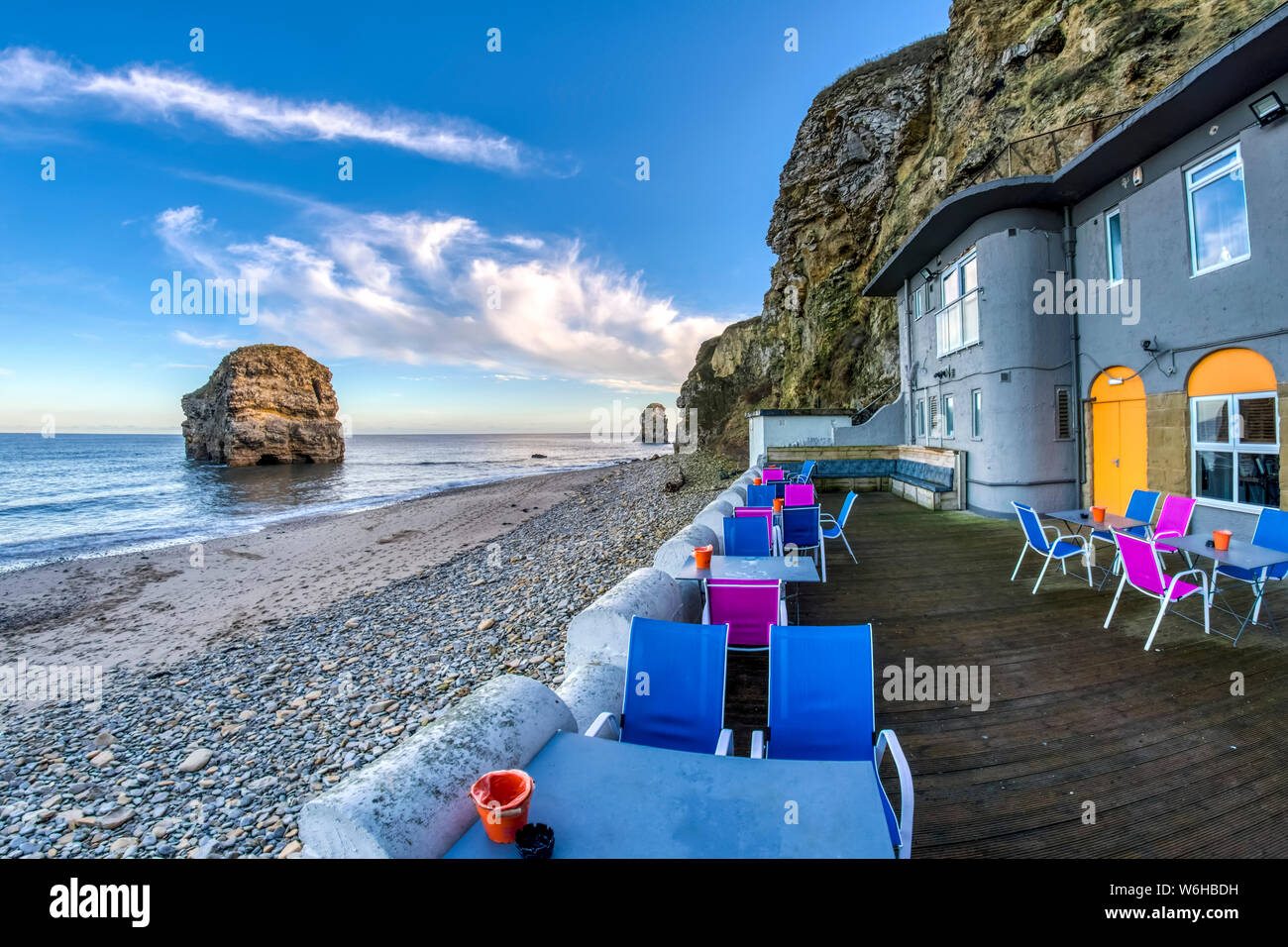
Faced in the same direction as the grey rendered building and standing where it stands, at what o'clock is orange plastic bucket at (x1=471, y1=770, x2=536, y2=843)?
The orange plastic bucket is roughly at 11 o'clock from the grey rendered building.

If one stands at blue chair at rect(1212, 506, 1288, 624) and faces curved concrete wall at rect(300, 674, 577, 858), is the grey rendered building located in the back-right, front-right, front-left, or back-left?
back-right

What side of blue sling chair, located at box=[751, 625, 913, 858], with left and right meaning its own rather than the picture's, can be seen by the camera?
front

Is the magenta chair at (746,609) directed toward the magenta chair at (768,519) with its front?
yes

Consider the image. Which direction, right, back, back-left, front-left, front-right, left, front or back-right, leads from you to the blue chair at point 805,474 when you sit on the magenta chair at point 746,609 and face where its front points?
front

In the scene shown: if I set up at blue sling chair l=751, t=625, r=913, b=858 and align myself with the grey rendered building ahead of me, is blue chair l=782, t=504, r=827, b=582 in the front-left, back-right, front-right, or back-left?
front-left

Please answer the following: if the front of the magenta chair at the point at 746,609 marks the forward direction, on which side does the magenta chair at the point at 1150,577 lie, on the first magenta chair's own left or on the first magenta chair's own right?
on the first magenta chair's own right

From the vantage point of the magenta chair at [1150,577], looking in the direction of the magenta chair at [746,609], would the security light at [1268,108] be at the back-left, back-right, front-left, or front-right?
back-right

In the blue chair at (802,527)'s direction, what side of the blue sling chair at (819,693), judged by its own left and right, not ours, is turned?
back

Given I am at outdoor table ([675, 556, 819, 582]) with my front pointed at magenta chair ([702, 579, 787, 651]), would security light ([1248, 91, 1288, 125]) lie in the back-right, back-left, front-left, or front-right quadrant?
back-left

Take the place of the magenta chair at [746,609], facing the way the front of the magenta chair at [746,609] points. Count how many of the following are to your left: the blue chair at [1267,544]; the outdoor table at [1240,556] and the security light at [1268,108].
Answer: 0

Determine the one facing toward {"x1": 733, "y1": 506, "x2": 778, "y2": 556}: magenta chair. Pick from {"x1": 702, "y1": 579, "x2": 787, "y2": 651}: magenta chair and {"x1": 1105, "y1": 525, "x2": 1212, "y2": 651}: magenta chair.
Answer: {"x1": 702, "y1": 579, "x2": 787, "y2": 651}: magenta chair
